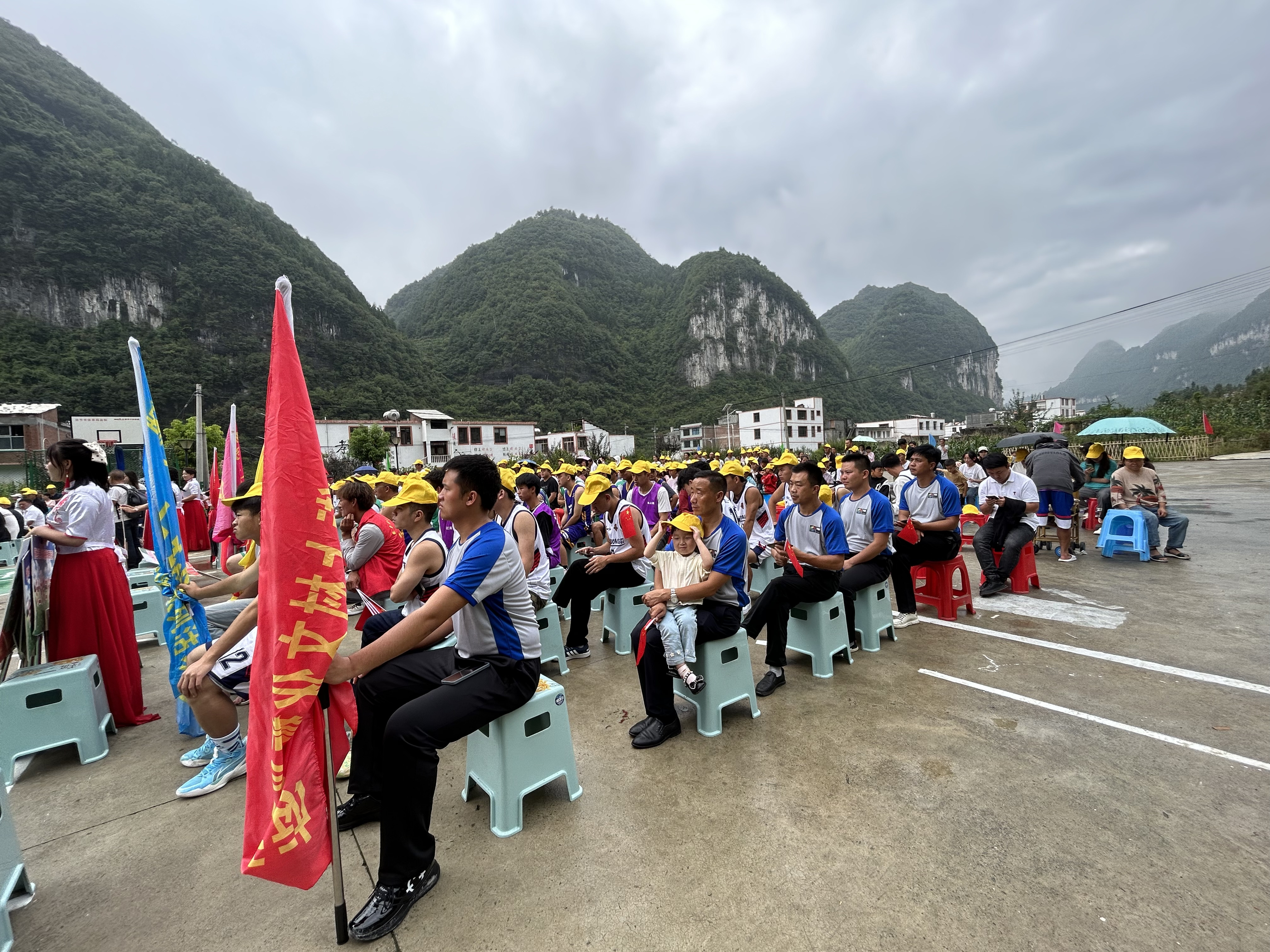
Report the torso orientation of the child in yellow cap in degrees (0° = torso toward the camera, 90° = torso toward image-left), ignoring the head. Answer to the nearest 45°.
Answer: approximately 0°

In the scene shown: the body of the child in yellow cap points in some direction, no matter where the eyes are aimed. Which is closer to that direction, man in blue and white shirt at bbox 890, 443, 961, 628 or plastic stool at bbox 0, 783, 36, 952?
the plastic stool

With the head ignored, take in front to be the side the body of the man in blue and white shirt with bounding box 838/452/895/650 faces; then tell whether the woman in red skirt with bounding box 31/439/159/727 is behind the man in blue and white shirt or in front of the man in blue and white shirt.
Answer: in front

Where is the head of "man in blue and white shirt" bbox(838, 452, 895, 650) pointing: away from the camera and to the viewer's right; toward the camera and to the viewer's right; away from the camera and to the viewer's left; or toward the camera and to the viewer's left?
toward the camera and to the viewer's left

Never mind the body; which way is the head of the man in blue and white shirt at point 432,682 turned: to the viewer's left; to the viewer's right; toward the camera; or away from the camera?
to the viewer's left

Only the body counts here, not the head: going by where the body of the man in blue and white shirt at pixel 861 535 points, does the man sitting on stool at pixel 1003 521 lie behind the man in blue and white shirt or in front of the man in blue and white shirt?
behind

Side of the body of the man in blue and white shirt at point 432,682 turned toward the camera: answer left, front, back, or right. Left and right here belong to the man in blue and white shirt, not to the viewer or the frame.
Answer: left

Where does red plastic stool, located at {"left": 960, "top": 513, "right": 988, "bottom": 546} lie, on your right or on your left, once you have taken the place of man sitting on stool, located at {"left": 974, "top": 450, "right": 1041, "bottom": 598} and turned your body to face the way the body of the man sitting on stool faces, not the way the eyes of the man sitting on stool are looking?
on your right

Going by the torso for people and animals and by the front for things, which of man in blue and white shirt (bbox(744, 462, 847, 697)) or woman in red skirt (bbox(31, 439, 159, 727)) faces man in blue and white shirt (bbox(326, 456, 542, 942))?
man in blue and white shirt (bbox(744, 462, 847, 697))

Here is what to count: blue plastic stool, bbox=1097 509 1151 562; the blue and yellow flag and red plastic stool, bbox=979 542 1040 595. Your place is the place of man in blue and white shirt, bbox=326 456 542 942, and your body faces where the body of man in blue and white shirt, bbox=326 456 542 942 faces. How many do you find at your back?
2

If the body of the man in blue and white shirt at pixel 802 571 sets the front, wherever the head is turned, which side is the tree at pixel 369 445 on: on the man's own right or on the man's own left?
on the man's own right

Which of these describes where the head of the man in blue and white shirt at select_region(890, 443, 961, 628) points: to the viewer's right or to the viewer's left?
to the viewer's left

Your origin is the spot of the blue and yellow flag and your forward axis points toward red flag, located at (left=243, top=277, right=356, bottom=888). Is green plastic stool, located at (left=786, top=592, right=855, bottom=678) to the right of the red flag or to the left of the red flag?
left

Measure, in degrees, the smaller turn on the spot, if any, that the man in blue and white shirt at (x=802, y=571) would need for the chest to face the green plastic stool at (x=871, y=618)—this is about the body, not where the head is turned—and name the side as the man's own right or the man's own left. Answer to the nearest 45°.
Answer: approximately 180°

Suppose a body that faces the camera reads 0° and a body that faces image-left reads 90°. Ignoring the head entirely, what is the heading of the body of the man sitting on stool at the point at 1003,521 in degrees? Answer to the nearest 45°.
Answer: approximately 45°

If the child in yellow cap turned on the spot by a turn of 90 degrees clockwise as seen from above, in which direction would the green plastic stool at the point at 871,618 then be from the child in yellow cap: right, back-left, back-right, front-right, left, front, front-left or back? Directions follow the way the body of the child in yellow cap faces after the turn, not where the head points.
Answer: back-right
